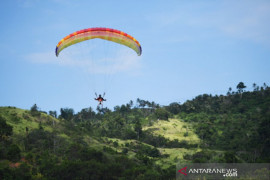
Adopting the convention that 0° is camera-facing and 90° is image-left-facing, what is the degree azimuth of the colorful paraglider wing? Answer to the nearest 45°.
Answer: approximately 0°
